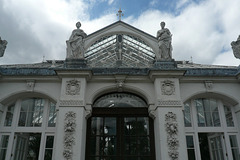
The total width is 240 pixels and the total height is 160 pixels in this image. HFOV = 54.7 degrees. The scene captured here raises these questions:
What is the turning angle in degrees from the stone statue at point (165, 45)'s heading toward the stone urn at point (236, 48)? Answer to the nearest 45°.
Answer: approximately 90° to its left

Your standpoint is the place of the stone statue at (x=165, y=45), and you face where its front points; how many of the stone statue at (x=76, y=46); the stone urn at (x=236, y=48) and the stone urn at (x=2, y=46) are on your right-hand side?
2

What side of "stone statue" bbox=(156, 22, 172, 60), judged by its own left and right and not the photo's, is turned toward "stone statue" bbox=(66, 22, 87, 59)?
right

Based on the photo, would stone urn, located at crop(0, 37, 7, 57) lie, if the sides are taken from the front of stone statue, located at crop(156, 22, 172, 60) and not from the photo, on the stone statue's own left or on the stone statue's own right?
on the stone statue's own right

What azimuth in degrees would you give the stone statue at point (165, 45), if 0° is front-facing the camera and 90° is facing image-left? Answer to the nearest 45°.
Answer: approximately 0°
